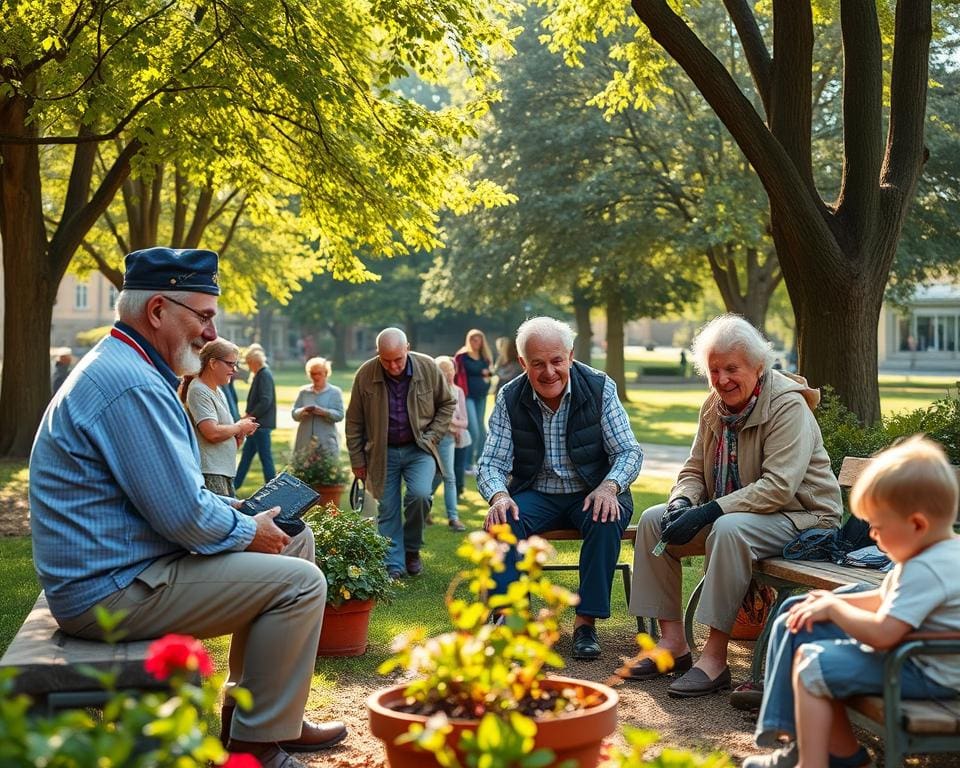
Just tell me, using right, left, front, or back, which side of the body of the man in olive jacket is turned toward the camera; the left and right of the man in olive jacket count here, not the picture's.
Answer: front

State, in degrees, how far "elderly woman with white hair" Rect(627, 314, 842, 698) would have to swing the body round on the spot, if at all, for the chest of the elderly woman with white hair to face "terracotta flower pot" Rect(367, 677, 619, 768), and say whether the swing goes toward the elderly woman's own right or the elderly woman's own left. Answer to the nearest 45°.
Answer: approximately 45° to the elderly woman's own left

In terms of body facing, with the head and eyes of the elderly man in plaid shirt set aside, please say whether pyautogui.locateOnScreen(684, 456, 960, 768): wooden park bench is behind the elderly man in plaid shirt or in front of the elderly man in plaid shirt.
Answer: in front

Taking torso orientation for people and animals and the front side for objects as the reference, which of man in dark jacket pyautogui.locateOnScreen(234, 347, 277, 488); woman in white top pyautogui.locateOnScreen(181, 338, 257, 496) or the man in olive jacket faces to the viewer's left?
the man in dark jacket

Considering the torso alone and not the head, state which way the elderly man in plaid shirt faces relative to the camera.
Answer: toward the camera

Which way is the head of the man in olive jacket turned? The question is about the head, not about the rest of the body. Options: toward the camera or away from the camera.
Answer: toward the camera

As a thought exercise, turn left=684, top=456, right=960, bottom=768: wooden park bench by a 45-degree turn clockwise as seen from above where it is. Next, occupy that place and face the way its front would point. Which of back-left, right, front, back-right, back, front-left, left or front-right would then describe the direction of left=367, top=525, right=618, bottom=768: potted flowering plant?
left

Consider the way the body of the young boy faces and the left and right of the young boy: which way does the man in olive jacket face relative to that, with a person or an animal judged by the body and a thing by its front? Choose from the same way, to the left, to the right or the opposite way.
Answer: to the left

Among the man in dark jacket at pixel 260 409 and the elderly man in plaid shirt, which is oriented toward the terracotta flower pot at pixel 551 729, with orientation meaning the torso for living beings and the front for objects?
the elderly man in plaid shirt

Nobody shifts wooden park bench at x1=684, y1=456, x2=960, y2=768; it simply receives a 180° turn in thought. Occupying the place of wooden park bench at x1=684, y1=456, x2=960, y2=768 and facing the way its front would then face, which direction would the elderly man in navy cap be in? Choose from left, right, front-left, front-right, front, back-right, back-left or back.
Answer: back

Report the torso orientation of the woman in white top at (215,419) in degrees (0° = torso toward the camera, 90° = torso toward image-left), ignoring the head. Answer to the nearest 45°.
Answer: approximately 270°

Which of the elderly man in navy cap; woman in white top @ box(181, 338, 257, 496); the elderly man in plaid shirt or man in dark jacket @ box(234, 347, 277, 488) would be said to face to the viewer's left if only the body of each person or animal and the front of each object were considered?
the man in dark jacket

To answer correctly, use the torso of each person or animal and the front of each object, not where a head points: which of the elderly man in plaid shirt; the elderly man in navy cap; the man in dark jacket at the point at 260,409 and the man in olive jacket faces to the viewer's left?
the man in dark jacket

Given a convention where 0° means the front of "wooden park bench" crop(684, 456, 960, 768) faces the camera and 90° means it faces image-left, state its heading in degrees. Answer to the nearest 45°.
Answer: approximately 90°

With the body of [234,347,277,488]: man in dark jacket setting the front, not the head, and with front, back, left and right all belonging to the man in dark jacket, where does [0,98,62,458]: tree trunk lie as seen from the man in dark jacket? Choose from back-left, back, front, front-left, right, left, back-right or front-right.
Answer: front-right
